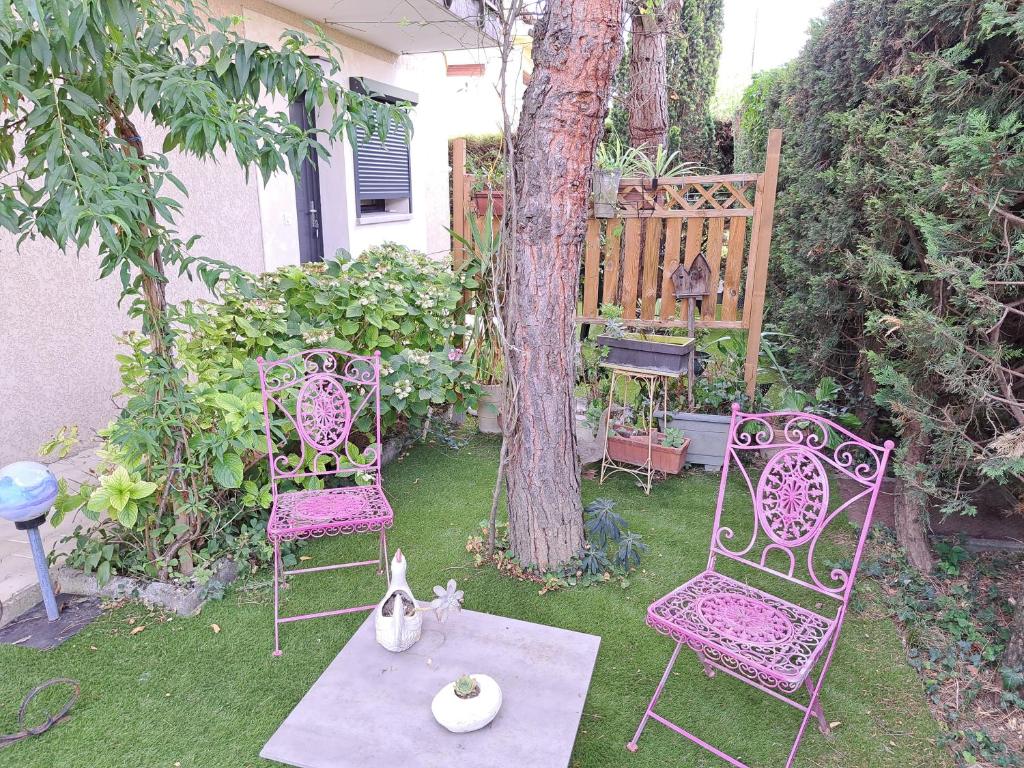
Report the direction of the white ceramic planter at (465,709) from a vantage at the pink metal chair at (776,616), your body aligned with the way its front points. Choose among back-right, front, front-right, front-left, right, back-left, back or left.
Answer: front

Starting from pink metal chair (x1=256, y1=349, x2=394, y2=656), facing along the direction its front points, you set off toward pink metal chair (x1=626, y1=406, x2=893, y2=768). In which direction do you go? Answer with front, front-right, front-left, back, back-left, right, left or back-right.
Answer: front-left

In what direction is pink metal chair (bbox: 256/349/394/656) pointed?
toward the camera

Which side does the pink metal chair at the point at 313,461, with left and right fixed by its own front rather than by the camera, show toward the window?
back

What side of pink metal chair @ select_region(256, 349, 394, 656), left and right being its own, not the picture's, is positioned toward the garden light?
right

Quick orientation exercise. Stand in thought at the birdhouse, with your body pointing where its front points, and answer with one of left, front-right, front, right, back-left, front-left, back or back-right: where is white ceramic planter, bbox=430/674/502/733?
front

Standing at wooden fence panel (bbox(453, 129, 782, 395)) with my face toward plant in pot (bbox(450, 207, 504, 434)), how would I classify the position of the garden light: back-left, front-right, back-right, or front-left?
front-left

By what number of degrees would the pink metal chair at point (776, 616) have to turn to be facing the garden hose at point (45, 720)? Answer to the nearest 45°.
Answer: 0° — it already faces it

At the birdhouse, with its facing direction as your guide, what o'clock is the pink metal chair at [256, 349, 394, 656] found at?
The pink metal chair is roughly at 1 o'clock from the birdhouse.

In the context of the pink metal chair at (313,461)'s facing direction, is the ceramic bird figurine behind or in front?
in front

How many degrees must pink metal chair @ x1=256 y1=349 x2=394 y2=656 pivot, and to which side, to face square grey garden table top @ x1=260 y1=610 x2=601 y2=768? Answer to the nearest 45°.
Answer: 0° — it already faces it

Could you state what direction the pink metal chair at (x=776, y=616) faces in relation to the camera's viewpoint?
facing the viewer and to the left of the viewer

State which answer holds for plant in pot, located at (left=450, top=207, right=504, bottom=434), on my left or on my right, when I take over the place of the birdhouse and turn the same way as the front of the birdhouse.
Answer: on my right

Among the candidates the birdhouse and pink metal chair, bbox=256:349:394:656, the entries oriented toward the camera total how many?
2

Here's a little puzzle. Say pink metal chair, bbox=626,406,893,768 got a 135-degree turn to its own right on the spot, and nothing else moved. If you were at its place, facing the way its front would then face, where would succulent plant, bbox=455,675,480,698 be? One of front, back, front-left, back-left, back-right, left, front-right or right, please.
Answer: back-left

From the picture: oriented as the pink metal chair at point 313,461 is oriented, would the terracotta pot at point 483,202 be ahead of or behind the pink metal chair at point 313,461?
behind

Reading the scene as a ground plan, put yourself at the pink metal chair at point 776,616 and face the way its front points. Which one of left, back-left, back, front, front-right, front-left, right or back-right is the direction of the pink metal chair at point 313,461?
front-right

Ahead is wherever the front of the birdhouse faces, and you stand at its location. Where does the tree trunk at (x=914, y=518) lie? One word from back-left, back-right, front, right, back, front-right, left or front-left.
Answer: front-left

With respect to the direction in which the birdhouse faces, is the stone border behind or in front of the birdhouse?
in front

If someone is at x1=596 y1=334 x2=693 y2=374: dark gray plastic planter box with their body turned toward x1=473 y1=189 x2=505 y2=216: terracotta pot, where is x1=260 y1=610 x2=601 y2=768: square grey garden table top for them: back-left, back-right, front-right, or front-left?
back-left

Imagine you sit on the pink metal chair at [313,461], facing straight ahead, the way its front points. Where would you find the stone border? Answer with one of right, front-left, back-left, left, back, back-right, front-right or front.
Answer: right
